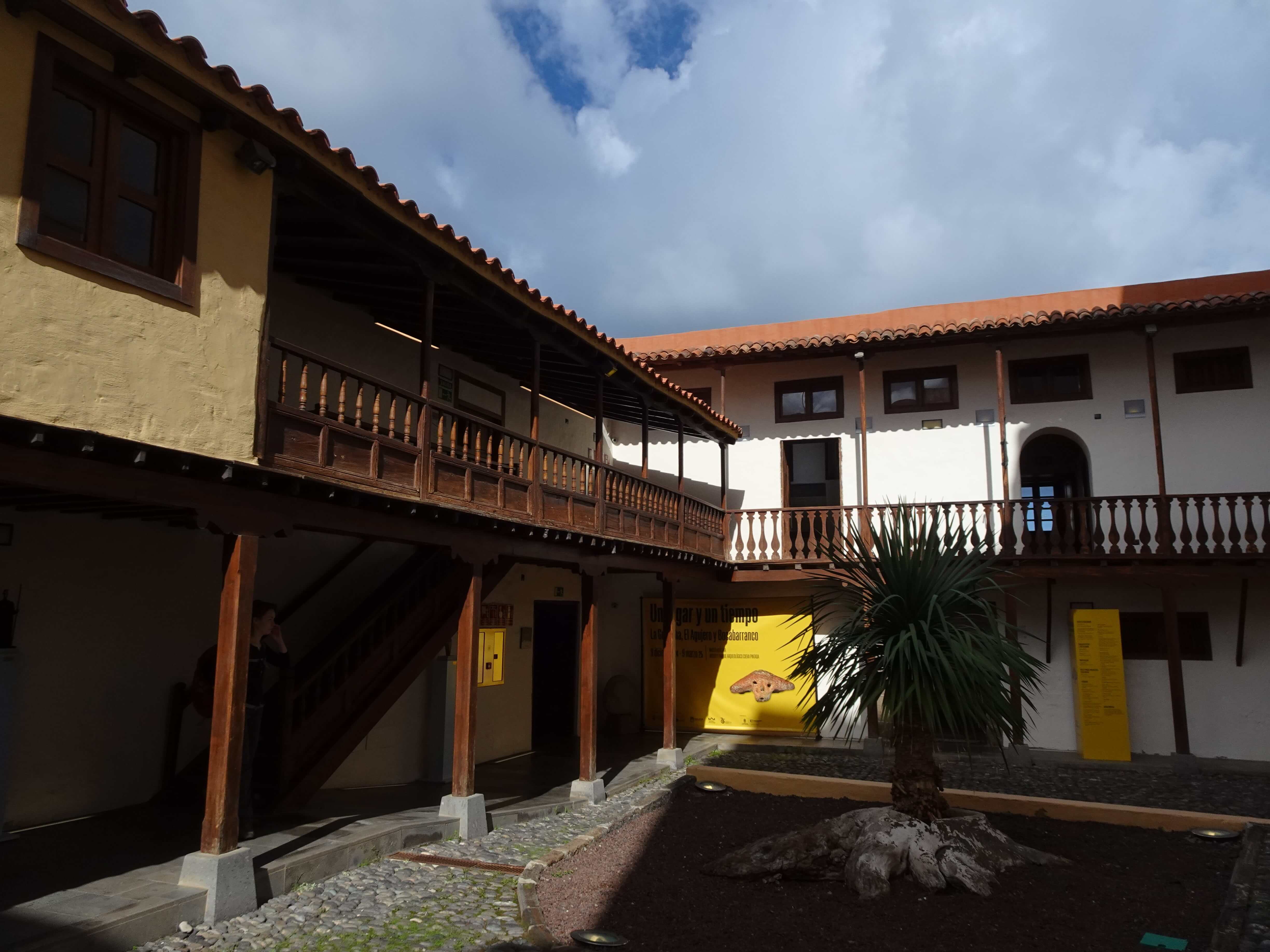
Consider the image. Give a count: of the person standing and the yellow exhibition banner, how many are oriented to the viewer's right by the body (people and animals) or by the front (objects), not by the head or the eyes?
1

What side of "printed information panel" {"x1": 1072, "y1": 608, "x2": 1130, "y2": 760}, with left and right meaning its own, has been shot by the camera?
front

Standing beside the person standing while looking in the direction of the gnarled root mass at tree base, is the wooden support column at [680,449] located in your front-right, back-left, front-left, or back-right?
front-left

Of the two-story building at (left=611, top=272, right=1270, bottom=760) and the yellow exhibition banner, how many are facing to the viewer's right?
0

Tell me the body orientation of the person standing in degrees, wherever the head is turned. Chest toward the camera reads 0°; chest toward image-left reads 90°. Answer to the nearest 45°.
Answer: approximately 270°

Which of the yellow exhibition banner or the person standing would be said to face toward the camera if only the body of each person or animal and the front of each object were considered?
the yellow exhibition banner

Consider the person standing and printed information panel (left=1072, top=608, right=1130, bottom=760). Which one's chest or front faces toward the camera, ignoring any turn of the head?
the printed information panel

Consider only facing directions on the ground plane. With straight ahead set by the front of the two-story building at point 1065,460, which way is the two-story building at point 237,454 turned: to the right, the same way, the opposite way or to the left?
to the left

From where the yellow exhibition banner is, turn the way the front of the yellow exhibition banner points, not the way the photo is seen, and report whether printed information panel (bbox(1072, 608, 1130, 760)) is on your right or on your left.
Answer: on your left
